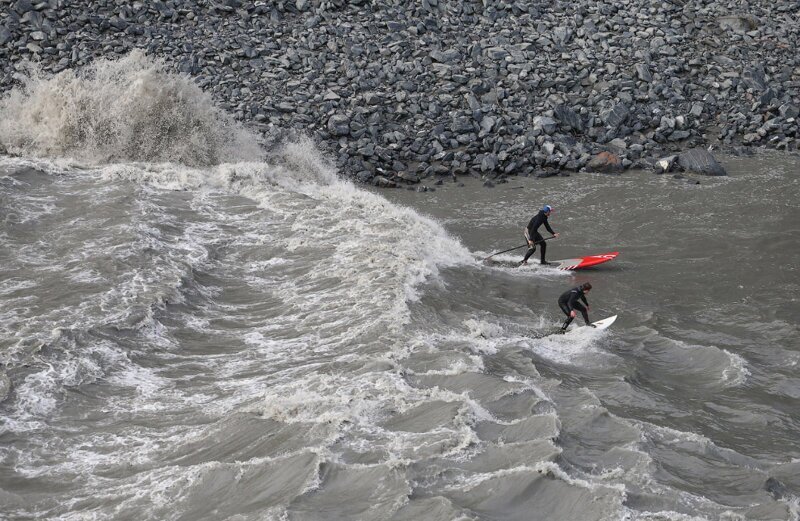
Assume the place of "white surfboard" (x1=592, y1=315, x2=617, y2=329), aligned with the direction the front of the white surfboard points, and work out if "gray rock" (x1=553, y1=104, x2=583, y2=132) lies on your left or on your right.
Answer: on your left

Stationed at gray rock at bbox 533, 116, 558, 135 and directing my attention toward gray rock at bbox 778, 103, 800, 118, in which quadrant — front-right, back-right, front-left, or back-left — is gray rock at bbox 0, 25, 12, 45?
back-left

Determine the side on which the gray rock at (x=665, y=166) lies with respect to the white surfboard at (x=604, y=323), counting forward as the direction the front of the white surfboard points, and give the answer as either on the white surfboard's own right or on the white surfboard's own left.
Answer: on the white surfboard's own left

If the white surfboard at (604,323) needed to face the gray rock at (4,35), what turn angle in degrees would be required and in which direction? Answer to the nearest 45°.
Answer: approximately 135° to its left

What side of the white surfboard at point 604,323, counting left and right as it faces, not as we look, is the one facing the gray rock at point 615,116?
left

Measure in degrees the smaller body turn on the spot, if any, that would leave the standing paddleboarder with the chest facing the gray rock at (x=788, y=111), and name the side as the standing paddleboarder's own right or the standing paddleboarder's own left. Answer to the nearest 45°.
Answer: approximately 45° to the standing paddleboarder's own left

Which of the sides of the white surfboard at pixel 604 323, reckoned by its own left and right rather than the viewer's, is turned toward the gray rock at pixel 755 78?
left

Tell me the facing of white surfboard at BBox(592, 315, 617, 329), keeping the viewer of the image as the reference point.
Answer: facing to the right of the viewer

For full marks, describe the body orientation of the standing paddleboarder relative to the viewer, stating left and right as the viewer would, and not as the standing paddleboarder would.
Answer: facing to the right of the viewer

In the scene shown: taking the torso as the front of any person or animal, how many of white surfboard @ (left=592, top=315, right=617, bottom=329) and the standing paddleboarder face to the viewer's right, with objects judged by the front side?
2
